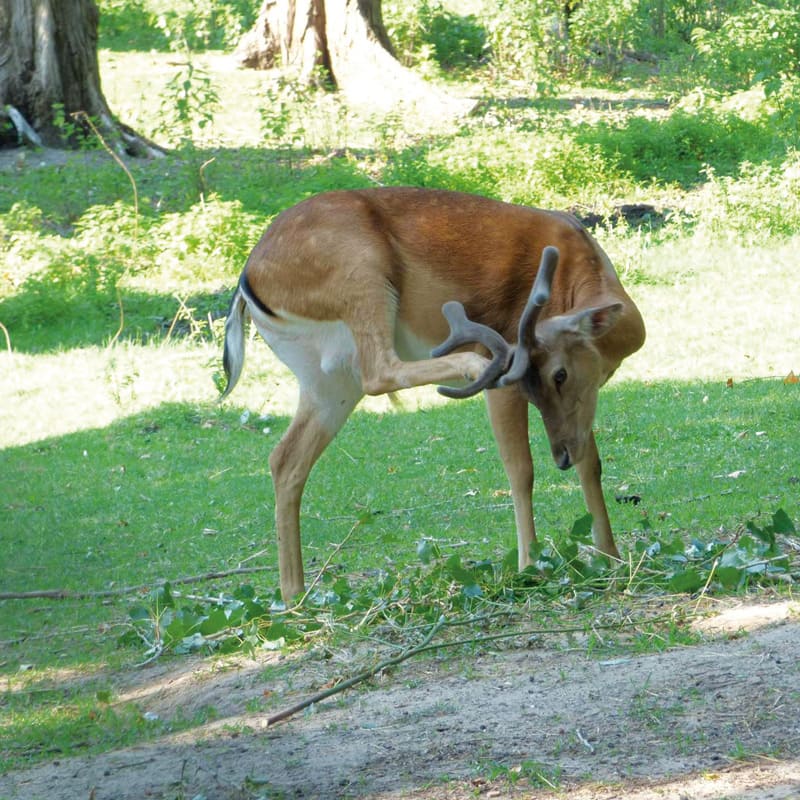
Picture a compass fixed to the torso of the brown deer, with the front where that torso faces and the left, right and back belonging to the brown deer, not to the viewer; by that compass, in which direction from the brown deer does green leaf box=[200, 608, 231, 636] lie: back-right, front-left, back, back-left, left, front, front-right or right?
back-right

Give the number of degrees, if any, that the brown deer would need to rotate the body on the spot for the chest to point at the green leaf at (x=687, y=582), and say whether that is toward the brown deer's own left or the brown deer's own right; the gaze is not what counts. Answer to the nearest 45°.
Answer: approximately 45° to the brown deer's own right

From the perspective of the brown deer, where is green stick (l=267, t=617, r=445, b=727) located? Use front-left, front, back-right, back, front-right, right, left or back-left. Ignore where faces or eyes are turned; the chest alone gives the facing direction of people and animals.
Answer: right

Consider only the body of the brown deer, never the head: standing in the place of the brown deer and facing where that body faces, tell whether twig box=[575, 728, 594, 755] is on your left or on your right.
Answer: on your right

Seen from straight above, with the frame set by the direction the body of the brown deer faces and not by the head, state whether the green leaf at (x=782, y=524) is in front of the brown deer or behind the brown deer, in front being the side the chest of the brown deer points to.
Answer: in front

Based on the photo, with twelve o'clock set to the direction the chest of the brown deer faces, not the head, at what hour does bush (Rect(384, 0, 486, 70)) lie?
The bush is roughly at 9 o'clock from the brown deer.

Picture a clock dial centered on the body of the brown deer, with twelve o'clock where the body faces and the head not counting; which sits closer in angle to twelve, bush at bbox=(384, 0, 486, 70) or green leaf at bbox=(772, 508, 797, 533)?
the green leaf

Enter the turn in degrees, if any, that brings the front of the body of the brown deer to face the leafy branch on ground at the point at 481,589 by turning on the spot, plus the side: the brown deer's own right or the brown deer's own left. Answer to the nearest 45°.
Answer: approximately 90° to the brown deer's own right

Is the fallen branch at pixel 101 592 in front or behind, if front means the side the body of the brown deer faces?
behind

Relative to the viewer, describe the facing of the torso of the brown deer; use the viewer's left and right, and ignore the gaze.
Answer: facing to the right of the viewer

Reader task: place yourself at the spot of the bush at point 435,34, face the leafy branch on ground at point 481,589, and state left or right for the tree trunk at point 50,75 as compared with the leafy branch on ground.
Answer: right

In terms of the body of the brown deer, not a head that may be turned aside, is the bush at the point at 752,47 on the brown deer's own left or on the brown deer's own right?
on the brown deer's own left

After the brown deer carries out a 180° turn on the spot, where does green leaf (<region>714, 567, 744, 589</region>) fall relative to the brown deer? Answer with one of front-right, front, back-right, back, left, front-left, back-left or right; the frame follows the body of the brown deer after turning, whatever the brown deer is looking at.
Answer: back-left
